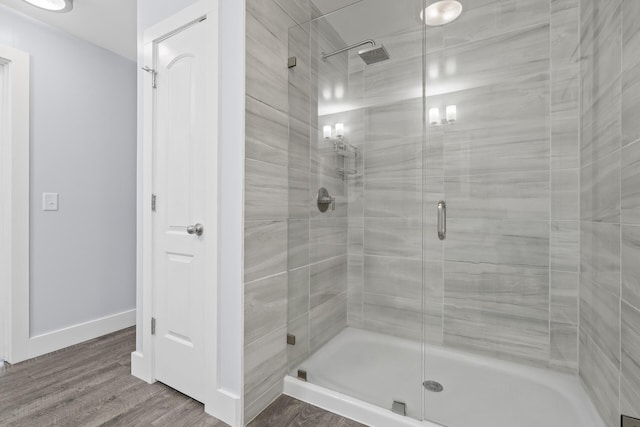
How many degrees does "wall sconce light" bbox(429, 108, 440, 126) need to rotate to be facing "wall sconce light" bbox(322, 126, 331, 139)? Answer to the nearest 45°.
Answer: approximately 90° to its right

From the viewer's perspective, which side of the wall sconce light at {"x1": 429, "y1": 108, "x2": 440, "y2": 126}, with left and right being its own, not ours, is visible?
front
